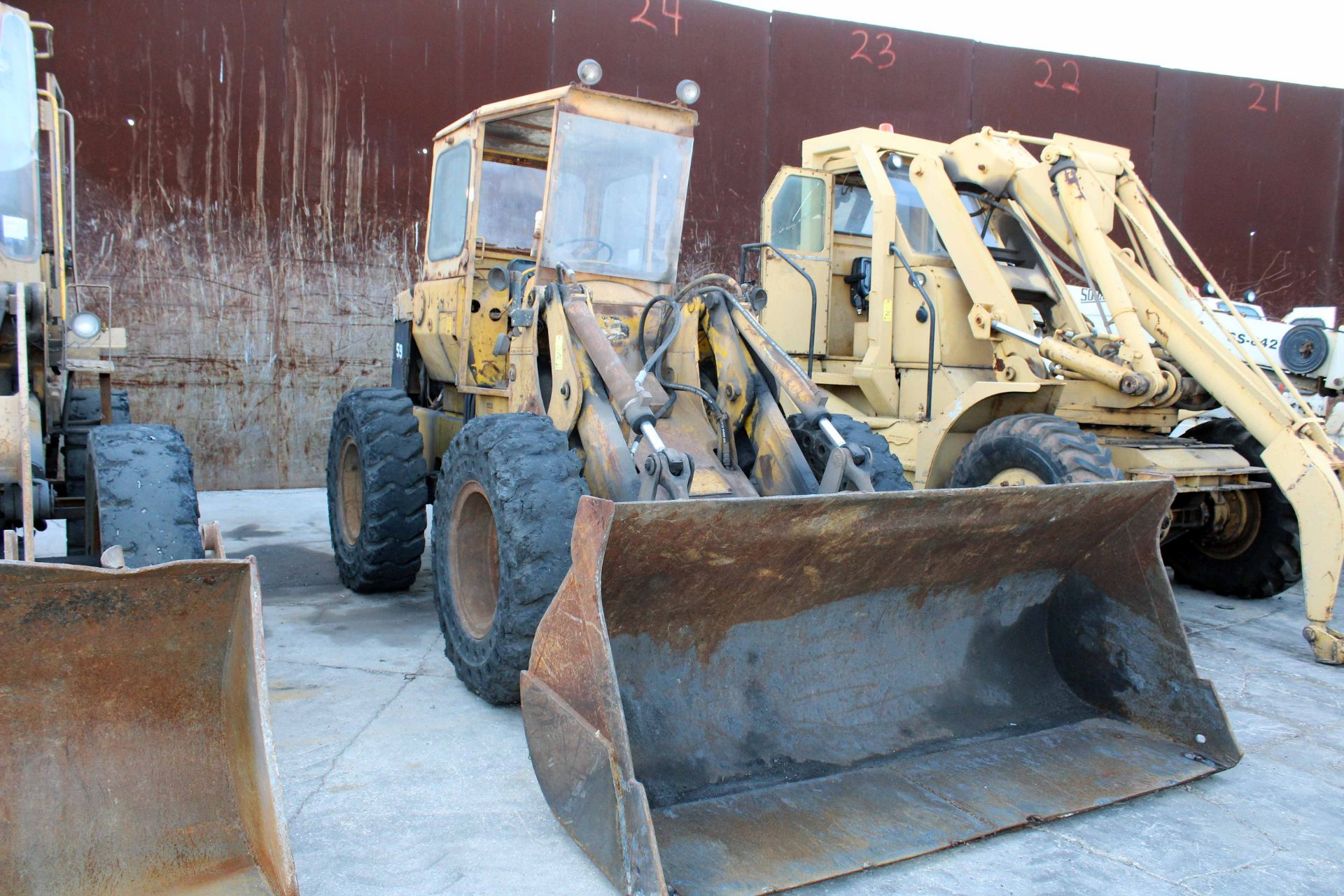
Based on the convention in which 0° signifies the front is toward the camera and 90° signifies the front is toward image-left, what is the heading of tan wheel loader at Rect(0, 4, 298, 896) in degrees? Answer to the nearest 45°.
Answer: approximately 0°

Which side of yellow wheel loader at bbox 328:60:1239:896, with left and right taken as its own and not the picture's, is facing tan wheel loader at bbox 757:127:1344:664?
left

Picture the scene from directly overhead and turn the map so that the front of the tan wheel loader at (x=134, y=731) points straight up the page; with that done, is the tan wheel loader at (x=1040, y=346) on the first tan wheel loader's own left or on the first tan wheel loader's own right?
on the first tan wheel loader's own left

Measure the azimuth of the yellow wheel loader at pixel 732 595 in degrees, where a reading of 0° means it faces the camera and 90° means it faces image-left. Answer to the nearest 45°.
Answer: approximately 315°

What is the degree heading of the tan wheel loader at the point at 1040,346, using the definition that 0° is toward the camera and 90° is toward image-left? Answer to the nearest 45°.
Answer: approximately 315°

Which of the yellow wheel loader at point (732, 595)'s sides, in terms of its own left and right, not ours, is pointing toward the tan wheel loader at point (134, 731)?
right
